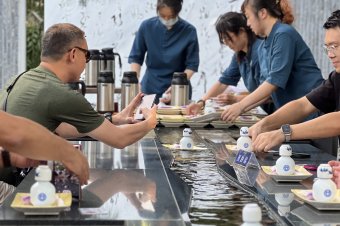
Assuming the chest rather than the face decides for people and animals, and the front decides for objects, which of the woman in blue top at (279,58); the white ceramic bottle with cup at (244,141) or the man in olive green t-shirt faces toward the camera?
the white ceramic bottle with cup

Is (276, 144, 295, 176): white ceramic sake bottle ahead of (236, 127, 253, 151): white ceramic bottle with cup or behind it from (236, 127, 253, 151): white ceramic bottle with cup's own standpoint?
ahead

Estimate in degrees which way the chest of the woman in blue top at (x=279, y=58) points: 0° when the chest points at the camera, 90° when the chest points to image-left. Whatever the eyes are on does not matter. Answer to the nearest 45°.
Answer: approximately 90°

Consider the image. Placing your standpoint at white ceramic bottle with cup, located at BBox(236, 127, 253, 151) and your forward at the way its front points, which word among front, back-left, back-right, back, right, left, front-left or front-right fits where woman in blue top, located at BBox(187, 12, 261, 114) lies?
back

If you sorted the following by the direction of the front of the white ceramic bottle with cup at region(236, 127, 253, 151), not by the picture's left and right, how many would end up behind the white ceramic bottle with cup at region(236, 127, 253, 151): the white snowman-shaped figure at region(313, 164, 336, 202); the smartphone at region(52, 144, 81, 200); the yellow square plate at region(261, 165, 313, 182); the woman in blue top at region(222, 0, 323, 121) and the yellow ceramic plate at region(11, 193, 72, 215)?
1

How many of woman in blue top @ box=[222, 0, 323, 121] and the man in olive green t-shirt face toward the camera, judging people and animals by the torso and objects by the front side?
0

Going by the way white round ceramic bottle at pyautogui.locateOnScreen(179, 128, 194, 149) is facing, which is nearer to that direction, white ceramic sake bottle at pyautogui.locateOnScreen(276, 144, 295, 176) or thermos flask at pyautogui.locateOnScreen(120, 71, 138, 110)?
the white ceramic sake bottle

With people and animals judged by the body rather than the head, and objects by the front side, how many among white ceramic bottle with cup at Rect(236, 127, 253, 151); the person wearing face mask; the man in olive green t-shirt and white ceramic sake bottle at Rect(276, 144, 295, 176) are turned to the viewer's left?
0

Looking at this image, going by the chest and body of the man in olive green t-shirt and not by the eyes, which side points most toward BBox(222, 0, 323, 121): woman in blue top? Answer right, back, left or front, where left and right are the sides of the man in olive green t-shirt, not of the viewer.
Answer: front

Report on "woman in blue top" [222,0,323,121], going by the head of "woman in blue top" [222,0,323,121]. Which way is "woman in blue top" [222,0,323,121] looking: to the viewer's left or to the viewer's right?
to the viewer's left

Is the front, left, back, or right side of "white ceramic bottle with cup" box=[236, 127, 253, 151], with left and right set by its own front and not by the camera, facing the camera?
front

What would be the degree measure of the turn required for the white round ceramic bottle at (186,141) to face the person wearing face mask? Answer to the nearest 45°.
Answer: approximately 135° to its left

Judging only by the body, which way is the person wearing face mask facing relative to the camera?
toward the camera

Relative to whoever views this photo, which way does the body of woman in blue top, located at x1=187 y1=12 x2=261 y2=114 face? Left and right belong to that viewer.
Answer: facing the viewer and to the left of the viewer
